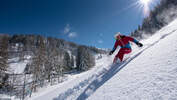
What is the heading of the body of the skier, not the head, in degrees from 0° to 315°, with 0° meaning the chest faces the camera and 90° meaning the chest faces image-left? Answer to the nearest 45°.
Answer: approximately 45°
